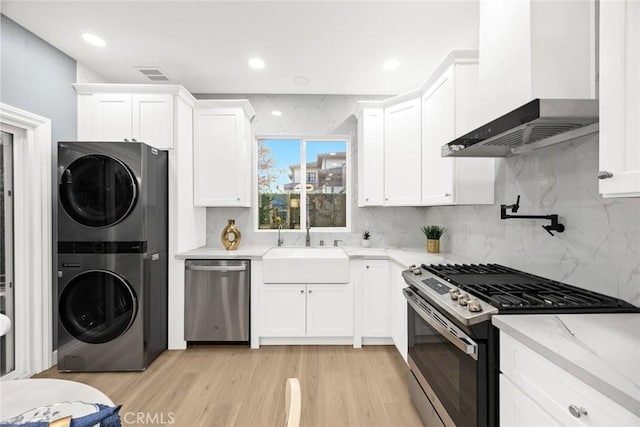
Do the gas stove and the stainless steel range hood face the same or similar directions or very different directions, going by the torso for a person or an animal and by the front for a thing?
same or similar directions

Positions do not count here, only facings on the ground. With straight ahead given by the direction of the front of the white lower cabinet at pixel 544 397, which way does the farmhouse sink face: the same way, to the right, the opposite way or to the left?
to the left

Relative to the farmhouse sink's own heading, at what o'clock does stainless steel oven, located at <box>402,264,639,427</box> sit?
The stainless steel oven is roughly at 11 o'clock from the farmhouse sink.

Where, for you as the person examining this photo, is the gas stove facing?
facing the viewer and to the left of the viewer

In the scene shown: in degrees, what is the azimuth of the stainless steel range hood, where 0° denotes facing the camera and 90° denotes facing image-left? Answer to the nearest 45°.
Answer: approximately 45°

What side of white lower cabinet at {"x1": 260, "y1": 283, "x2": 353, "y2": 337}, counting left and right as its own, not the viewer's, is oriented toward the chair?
front

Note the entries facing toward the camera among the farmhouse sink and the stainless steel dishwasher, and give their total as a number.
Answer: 2

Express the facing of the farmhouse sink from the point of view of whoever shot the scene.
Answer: facing the viewer

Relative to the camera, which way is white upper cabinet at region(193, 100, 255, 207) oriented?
toward the camera

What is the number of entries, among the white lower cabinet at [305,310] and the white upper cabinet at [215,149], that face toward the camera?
2

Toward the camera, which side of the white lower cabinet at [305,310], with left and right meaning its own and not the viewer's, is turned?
front

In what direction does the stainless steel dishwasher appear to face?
toward the camera

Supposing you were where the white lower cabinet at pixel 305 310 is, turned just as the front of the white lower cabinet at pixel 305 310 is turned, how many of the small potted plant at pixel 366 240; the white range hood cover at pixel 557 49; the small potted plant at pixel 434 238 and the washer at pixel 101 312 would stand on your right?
1
